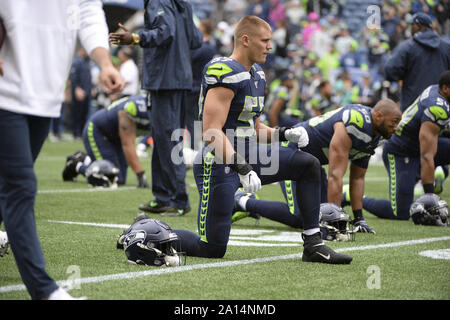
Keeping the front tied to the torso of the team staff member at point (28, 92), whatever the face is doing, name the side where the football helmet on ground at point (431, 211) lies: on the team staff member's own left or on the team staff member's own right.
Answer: on the team staff member's own left

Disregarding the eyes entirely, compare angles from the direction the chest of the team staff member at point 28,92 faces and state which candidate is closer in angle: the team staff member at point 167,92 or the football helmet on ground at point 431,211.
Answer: the football helmet on ground

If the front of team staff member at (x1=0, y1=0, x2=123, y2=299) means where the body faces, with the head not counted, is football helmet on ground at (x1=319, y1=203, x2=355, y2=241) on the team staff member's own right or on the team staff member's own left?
on the team staff member's own left
